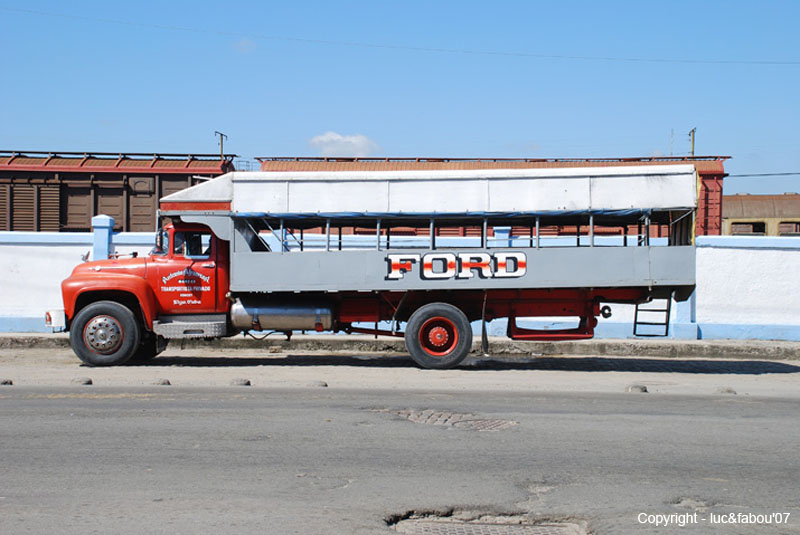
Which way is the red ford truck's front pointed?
to the viewer's left

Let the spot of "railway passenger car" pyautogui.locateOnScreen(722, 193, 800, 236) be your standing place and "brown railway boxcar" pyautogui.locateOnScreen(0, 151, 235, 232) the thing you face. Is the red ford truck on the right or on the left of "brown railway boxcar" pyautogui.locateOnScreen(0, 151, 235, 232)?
left

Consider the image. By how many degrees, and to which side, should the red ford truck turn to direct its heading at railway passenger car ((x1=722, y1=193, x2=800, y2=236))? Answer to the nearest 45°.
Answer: approximately 135° to its right

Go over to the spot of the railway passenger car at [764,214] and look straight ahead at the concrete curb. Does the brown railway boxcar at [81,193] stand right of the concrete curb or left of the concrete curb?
right
